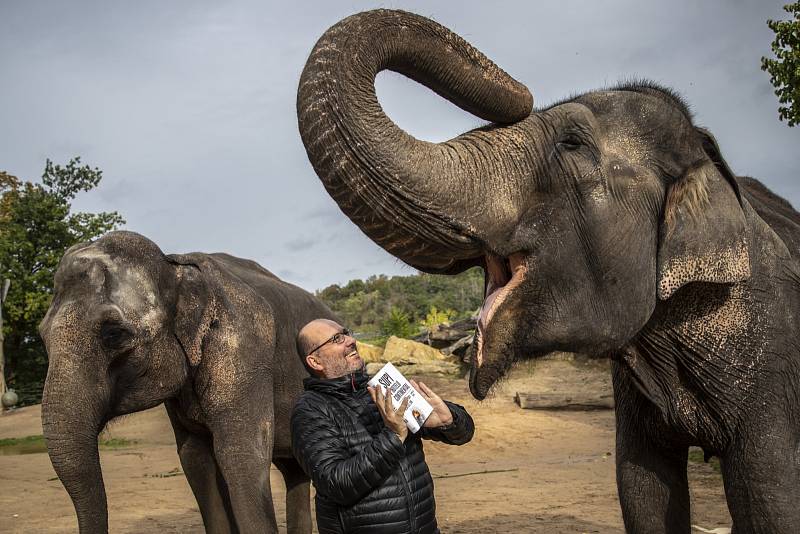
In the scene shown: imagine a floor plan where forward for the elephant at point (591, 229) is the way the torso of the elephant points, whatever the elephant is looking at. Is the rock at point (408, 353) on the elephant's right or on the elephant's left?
on the elephant's right

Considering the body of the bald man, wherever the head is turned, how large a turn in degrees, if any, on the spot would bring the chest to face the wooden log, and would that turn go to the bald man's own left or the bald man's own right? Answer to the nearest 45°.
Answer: approximately 135° to the bald man's own left

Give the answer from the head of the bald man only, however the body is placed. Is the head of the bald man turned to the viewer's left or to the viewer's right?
to the viewer's right

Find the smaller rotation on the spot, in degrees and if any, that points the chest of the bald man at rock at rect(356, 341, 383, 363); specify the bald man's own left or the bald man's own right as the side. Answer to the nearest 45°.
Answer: approximately 135° to the bald man's own left

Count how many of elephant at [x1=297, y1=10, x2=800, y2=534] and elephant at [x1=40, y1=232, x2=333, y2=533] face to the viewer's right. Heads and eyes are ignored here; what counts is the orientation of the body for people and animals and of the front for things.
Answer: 0

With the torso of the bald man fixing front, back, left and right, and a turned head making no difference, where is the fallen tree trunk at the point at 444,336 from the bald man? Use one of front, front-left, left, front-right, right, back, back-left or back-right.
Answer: back-left

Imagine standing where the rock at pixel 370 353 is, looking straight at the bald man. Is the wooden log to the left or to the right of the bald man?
left

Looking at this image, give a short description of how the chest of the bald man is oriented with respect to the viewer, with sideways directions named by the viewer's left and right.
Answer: facing the viewer and to the right of the viewer

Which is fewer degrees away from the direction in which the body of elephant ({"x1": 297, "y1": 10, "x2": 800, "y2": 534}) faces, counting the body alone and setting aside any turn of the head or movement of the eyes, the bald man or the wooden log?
the bald man

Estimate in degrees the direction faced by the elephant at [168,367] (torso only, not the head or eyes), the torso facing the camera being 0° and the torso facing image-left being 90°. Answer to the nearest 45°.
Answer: approximately 45°

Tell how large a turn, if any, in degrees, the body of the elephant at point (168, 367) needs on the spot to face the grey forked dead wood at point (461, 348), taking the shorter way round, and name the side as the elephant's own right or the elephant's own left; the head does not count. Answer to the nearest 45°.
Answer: approximately 180°
